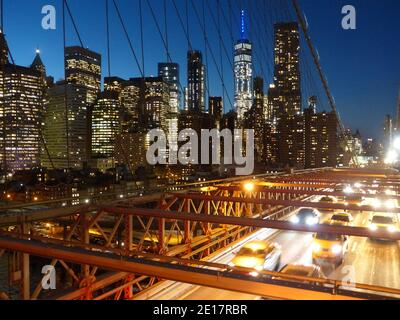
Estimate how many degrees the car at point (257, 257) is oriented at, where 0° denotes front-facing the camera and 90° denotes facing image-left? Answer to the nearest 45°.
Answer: approximately 45°

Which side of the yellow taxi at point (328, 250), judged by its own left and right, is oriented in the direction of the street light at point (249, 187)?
back

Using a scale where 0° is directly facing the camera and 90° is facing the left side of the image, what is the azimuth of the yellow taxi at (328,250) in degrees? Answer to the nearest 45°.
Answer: approximately 0°

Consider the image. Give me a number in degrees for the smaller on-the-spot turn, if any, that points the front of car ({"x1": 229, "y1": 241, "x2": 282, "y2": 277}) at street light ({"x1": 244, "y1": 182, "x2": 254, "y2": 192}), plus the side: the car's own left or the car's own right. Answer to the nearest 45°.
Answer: approximately 135° to the car's own right

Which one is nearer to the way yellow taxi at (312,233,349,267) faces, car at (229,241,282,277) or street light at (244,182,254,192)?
the car

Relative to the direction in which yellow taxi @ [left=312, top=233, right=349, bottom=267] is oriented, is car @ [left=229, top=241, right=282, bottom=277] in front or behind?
in front

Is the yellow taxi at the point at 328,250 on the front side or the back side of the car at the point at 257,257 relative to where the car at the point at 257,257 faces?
on the back side
